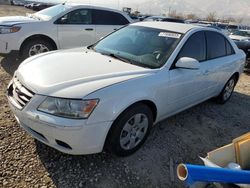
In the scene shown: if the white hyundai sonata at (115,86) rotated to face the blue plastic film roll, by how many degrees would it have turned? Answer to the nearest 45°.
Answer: approximately 45° to its left

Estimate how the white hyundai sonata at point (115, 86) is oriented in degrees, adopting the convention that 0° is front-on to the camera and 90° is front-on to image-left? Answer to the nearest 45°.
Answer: approximately 45°

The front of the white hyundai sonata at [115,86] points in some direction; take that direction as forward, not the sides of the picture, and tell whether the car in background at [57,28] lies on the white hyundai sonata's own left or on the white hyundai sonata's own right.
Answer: on the white hyundai sonata's own right
